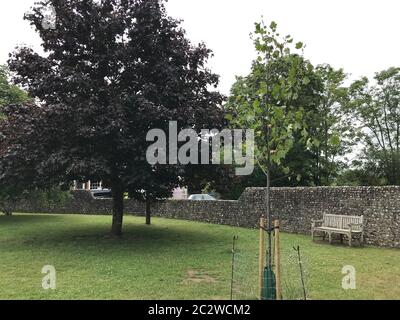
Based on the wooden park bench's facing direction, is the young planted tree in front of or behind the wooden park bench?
in front

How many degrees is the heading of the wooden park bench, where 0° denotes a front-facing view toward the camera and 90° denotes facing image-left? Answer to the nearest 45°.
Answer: approximately 45°

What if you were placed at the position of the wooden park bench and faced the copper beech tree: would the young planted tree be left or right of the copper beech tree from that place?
left
